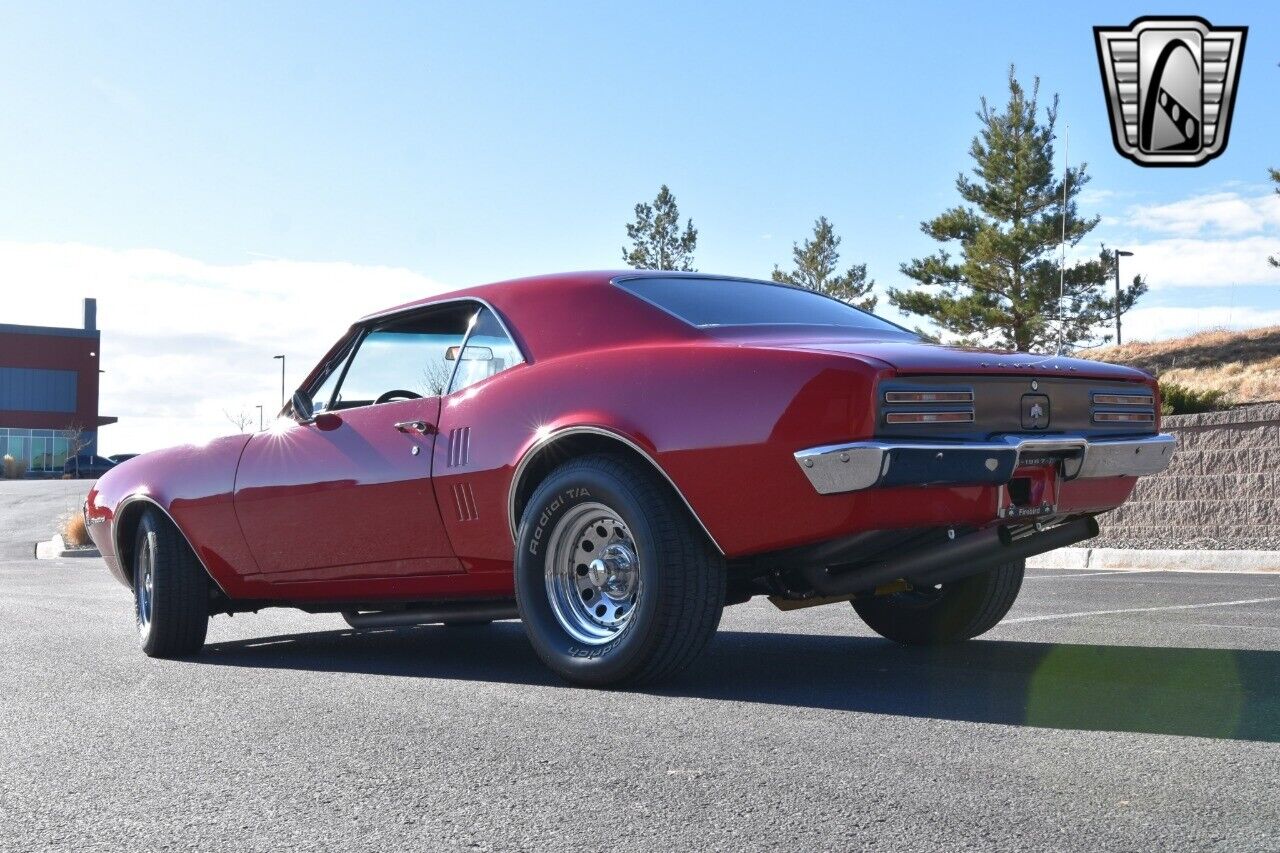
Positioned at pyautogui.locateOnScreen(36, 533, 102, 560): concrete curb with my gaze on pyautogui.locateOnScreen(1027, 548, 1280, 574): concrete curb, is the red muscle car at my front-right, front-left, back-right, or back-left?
front-right

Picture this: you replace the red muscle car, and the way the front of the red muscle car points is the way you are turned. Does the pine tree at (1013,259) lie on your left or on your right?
on your right

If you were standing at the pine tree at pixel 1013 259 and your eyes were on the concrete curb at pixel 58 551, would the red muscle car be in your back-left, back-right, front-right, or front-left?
front-left

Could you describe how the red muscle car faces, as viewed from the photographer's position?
facing away from the viewer and to the left of the viewer

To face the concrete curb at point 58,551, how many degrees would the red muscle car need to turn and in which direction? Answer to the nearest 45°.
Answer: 0° — it already faces it

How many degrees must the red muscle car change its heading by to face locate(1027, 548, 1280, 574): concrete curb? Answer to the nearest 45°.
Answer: approximately 90° to its right
